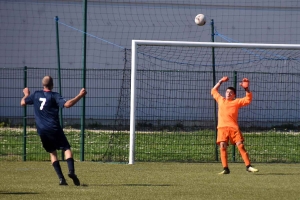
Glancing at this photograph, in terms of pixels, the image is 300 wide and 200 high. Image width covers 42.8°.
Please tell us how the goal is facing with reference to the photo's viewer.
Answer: facing the viewer

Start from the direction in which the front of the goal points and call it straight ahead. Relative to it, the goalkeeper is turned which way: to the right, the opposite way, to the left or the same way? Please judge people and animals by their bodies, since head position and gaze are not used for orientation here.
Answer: the same way

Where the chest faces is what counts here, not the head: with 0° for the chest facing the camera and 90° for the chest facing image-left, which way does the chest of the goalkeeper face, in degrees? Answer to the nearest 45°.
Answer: approximately 0°

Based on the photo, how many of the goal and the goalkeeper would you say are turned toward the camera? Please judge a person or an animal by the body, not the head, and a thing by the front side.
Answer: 2

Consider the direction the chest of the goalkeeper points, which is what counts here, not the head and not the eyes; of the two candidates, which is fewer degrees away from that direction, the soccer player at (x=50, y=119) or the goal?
the soccer player

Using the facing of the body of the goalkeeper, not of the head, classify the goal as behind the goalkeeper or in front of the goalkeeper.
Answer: behind

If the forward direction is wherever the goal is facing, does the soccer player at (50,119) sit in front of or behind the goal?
in front

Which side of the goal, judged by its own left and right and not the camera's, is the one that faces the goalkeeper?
front

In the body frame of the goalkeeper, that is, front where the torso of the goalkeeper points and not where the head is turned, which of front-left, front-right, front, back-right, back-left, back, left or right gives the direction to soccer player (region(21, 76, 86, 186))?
front-right

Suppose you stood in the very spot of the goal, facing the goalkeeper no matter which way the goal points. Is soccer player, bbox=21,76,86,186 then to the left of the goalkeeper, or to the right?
right
